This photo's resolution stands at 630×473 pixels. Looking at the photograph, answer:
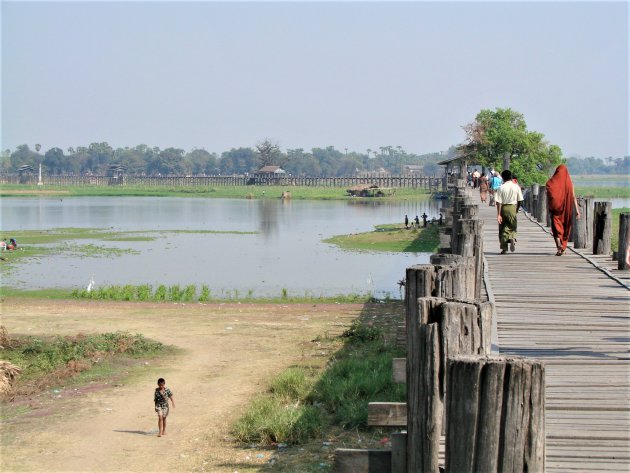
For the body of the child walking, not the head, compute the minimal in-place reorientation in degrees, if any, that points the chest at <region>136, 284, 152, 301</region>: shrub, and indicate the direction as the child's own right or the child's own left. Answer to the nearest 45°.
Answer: approximately 180°

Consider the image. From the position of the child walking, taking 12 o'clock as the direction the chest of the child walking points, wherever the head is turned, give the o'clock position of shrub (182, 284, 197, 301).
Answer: The shrub is roughly at 6 o'clock from the child walking.
